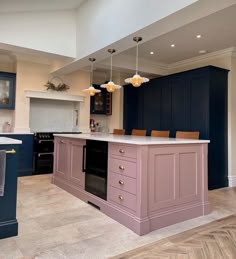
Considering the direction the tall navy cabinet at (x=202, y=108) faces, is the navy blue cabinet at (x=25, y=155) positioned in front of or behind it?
in front

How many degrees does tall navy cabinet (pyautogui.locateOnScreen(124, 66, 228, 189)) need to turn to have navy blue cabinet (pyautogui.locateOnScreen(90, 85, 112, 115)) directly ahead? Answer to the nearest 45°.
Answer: approximately 90° to its right

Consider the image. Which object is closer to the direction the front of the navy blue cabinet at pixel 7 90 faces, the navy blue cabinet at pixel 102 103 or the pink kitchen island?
the pink kitchen island

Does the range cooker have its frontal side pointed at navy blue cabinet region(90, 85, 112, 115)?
no

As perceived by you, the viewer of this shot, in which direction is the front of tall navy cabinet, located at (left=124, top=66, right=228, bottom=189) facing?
facing the viewer and to the left of the viewer

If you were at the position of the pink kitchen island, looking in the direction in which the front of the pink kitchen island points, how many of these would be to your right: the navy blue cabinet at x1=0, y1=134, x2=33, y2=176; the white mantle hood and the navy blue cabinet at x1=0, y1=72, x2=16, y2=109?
3

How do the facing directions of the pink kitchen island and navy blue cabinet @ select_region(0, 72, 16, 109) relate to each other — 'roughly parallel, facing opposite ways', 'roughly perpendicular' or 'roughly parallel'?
roughly perpendicular

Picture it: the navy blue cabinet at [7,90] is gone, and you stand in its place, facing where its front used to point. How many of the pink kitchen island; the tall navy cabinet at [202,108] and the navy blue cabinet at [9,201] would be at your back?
0

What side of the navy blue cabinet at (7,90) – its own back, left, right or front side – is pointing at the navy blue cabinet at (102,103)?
left

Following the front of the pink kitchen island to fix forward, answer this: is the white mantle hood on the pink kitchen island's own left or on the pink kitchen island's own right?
on the pink kitchen island's own right

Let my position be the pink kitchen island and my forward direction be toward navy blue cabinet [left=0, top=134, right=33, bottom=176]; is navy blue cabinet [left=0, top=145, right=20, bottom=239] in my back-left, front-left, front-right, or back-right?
front-left

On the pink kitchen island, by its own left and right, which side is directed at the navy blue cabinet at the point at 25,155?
right

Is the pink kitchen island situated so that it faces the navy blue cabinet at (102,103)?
no

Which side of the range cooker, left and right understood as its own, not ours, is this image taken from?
front
